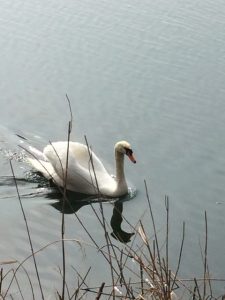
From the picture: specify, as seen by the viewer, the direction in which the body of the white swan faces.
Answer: to the viewer's right
